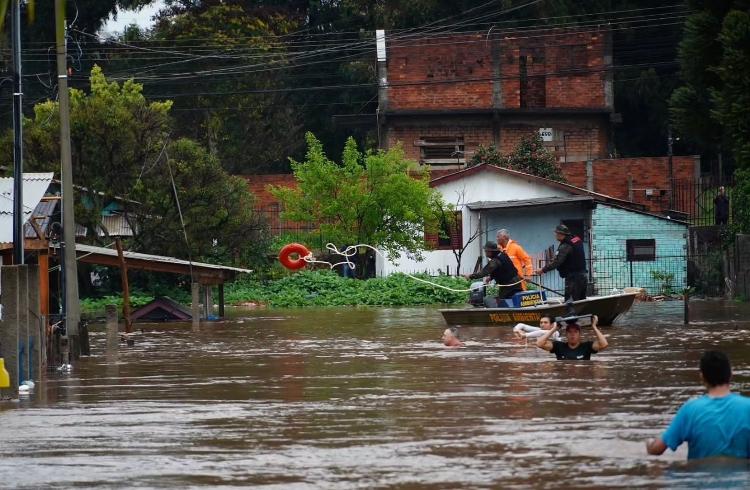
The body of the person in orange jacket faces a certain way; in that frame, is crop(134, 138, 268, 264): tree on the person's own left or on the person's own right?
on the person's own right

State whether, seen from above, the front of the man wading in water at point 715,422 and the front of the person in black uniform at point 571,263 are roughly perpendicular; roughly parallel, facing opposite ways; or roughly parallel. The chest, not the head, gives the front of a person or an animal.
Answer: roughly perpendicular

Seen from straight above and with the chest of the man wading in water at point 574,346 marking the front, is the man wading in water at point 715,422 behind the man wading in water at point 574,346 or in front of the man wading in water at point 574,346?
in front

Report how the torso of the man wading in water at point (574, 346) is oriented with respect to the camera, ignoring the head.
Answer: toward the camera

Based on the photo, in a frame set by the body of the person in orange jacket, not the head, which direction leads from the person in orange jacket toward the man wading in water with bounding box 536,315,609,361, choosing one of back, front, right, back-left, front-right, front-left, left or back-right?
left

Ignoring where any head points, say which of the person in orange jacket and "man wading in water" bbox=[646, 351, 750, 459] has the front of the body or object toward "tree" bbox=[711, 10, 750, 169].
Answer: the man wading in water

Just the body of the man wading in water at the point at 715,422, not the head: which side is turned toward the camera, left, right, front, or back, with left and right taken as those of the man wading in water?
back

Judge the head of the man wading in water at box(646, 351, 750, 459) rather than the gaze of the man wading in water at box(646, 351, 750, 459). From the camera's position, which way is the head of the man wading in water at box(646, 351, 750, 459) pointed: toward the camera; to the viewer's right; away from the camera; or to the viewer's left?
away from the camera

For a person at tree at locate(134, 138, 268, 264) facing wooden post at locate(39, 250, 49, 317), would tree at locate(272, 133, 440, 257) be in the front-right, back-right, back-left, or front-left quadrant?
back-left

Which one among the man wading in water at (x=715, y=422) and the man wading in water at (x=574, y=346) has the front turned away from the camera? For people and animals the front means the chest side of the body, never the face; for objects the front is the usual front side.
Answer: the man wading in water at (x=715, y=422)

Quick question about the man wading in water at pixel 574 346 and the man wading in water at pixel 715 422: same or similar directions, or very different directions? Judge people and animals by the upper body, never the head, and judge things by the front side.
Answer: very different directions

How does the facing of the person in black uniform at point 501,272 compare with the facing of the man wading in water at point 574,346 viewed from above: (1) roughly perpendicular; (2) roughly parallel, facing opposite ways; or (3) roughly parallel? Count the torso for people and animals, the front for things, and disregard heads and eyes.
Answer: roughly perpendicular

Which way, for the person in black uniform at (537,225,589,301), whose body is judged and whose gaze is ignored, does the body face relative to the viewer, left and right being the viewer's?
facing to the left of the viewer

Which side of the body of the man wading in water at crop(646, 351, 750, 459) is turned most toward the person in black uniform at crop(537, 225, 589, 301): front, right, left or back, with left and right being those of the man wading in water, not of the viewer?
front

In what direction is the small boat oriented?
to the viewer's right

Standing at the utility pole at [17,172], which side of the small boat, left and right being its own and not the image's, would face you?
back
